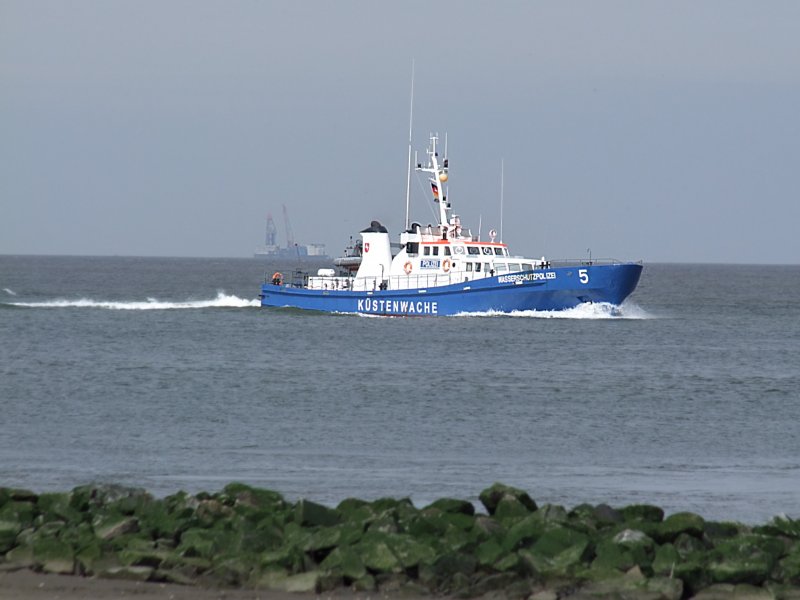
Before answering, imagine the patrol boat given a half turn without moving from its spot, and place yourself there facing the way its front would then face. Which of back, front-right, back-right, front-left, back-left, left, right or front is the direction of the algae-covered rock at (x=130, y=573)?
left

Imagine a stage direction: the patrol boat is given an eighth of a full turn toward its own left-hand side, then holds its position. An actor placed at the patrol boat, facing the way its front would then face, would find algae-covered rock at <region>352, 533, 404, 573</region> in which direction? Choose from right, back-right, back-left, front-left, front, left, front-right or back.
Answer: back-right

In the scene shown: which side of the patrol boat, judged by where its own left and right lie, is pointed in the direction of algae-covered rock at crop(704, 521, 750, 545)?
right

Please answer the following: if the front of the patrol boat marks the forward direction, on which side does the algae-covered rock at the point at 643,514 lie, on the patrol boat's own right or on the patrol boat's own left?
on the patrol boat's own right

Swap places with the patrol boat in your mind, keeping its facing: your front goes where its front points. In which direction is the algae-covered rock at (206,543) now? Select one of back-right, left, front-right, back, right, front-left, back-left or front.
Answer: right

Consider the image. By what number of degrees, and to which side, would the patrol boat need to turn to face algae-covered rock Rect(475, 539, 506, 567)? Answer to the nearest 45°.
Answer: approximately 90° to its right

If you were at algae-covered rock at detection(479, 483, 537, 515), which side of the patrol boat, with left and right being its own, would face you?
right

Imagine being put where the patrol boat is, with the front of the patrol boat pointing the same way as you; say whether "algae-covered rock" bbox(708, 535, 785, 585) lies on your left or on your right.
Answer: on your right

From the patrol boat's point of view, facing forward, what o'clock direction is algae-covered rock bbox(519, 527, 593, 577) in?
The algae-covered rock is roughly at 3 o'clock from the patrol boat.

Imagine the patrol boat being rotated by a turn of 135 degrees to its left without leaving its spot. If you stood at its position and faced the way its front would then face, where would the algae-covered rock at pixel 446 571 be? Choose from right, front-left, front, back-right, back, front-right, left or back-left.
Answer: back-left

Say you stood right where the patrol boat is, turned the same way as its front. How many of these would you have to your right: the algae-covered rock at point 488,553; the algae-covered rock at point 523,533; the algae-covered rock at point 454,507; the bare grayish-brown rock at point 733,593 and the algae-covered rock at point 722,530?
5

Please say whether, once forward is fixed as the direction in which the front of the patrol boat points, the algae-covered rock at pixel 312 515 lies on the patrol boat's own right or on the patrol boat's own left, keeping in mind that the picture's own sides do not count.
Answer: on the patrol boat's own right

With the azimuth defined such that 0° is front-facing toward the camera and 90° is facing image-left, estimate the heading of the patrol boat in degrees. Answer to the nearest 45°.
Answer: approximately 270°

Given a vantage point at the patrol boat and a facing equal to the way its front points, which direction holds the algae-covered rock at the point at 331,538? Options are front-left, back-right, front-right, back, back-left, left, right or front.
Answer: right

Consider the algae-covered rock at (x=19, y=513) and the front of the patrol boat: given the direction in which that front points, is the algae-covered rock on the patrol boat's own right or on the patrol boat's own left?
on the patrol boat's own right
